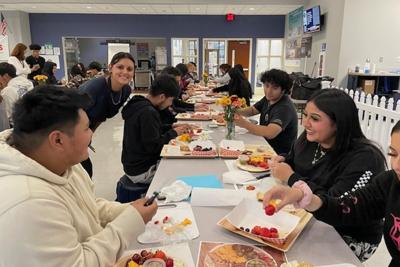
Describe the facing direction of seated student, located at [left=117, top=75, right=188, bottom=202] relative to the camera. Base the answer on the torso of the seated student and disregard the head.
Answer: to the viewer's right

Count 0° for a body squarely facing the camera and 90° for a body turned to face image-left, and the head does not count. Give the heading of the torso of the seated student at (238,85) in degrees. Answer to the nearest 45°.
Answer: approximately 90°

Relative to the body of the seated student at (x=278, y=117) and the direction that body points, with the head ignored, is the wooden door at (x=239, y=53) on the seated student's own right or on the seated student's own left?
on the seated student's own right

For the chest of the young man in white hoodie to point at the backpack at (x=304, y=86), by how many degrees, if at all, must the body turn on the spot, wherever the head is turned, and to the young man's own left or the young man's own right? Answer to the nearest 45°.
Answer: approximately 45° to the young man's own left

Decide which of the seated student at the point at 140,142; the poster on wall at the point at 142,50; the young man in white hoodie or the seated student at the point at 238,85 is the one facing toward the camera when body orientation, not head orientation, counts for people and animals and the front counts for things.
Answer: the poster on wall

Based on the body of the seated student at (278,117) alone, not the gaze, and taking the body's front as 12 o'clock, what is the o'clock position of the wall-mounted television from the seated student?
The wall-mounted television is roughly at 5 o'clock from the seated student.

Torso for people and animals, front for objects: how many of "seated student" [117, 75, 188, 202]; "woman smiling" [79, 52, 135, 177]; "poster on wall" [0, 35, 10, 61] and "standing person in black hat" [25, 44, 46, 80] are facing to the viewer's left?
0

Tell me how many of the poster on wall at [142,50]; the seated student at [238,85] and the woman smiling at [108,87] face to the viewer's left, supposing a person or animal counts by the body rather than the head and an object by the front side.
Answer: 1

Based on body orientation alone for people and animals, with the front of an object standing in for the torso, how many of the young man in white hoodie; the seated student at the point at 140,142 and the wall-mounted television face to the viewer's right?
2

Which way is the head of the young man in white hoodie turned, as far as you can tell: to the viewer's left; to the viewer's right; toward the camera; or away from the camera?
to the viewer's right

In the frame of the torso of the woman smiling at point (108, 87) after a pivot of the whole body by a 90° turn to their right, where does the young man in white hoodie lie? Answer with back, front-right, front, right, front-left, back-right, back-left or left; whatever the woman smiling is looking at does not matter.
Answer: front-left

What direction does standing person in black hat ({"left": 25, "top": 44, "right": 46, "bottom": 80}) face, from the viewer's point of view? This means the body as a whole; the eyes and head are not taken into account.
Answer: toward the camera

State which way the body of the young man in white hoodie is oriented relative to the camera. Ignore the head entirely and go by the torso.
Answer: to the viewer's right

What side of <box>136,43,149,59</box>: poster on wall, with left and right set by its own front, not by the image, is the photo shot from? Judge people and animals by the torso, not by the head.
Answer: front

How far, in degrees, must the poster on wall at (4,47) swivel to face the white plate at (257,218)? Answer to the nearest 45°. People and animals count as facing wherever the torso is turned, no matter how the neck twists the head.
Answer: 0° — it already faces it

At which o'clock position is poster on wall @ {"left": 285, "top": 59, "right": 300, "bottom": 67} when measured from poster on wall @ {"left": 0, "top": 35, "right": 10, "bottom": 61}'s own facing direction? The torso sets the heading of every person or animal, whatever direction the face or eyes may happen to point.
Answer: poster on wall @ {"left": 285, "top": 59, "right": 300, "bottom": 67} is roughly at 10 o'clock from poster on wall @ {"left": 0, "top": 35, "right": 10, "bottom": 61}.
